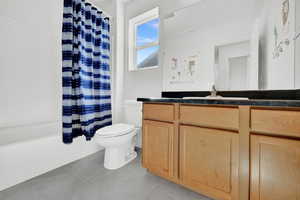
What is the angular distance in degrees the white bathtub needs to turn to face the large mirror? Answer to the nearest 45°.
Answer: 0° — it already faces it

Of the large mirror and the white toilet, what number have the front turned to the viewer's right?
0

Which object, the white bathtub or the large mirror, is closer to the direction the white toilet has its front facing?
the white bathtub
